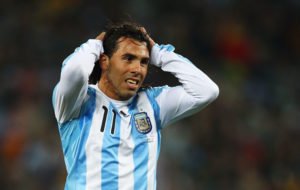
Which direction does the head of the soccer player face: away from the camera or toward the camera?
toward the camera

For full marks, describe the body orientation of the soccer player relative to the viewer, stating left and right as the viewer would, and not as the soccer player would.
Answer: facing the viewer and to the right of the viewer
